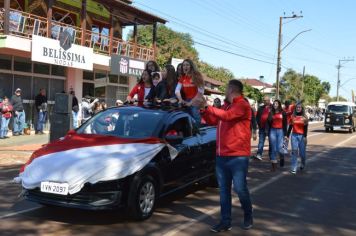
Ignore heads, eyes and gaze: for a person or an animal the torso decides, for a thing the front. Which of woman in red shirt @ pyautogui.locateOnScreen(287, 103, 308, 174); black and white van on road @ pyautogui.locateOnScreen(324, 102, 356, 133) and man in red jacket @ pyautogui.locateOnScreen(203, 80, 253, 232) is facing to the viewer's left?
the man in red jacket

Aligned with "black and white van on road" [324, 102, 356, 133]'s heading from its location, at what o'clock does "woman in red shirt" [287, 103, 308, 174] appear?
The woman in red shirt is roughly at 12 o'clock from the black and white van on road.

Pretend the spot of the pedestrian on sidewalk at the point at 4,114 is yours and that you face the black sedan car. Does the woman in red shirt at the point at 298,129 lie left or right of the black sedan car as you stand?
left

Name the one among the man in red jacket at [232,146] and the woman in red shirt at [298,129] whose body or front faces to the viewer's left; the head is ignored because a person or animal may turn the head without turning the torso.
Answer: the man in red jacket

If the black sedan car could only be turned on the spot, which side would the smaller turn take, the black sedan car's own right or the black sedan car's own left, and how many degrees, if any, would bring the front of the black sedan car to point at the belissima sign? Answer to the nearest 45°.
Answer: approximately 135° to the black sedan car's own right

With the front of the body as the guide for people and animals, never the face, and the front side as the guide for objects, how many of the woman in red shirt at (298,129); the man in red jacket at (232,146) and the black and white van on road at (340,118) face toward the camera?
2

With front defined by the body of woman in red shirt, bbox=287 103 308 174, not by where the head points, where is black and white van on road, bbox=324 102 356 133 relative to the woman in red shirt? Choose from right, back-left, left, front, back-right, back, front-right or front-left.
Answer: back

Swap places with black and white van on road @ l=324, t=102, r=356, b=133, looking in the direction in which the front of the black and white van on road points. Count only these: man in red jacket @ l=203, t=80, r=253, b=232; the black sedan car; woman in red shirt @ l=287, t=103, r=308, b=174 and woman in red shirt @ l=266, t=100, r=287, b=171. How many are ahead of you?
4

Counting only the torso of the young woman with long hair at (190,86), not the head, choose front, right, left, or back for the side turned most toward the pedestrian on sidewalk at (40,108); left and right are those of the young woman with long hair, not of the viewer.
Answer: right

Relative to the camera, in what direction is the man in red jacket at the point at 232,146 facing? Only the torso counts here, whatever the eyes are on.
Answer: to the viewer's left

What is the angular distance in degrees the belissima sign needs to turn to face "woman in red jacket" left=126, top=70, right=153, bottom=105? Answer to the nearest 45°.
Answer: approximately 45° to its right
